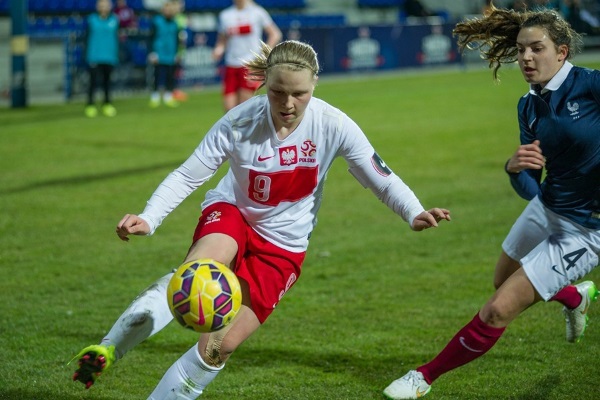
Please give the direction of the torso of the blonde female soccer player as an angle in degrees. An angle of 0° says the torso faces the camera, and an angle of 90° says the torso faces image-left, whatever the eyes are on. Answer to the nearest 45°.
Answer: approximately 0°

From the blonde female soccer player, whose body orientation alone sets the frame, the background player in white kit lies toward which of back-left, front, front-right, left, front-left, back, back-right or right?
back

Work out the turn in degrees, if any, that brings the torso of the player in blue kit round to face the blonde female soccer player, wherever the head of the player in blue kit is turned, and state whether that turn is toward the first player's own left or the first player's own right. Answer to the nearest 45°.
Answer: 0° — they already face them

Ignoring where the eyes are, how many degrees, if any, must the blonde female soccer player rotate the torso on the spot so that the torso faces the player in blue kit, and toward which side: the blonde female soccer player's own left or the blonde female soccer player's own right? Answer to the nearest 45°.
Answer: approximately 90° to the blonde female soccer player's own left

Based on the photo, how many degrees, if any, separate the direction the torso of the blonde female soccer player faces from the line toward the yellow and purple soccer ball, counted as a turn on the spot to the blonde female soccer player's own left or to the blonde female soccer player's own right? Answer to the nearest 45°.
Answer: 0° — they already face it

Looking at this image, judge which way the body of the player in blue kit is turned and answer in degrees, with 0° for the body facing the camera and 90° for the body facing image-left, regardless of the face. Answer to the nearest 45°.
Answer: approximately 45°
